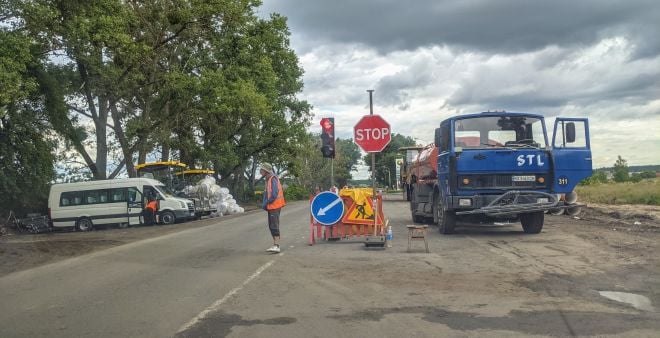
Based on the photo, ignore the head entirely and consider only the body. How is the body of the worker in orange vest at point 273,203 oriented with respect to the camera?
to the viewer's left

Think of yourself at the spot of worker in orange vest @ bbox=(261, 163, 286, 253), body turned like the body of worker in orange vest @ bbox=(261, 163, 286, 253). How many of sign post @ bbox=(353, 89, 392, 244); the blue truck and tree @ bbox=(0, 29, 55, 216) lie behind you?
2

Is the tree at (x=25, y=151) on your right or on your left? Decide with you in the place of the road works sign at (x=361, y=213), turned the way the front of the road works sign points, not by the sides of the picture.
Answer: on your right

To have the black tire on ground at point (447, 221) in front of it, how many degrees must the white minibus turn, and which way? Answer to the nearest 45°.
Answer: approximately 45° to its right

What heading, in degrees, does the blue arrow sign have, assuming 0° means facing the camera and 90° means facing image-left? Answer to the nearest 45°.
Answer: approximately 0°

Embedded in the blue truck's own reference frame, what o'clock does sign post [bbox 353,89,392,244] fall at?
The sign post is roughly at 2 o'clock from the blue truck.

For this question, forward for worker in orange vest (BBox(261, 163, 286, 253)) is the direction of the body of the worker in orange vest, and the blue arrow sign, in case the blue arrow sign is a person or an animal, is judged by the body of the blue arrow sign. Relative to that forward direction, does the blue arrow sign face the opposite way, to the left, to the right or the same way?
to the left

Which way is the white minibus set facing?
to the viewer's right

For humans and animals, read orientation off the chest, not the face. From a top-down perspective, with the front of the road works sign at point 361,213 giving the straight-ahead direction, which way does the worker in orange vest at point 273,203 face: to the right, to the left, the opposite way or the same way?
to the right

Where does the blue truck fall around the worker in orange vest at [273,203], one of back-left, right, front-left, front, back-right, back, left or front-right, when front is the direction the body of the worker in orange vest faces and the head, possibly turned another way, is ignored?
back
